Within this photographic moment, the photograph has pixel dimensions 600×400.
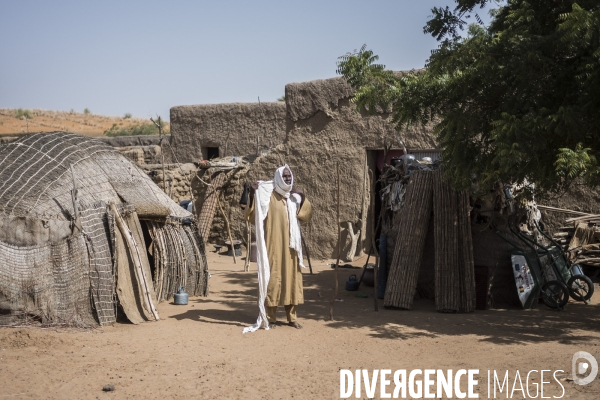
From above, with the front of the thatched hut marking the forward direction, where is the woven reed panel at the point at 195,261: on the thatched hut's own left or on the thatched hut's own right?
on the thatched hut's own left

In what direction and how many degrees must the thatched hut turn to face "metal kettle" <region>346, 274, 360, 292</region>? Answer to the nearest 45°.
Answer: approximately 45° to its left

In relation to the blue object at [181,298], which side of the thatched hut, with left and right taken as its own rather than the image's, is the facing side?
front

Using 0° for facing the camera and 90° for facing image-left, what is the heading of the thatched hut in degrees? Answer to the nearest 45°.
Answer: approximately 315°

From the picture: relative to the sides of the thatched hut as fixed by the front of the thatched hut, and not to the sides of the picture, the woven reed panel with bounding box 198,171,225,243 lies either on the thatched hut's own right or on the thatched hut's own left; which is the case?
on the thatched hut's own left
